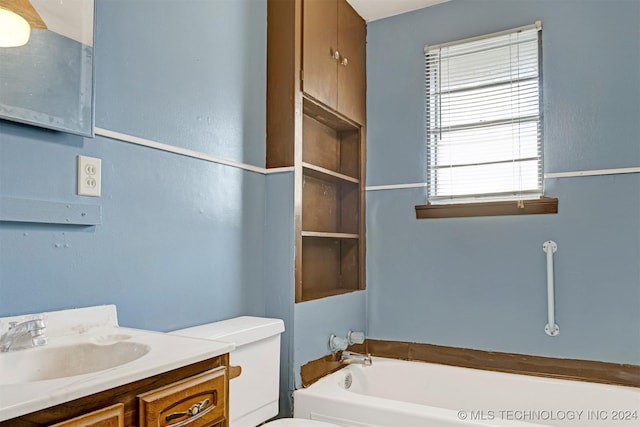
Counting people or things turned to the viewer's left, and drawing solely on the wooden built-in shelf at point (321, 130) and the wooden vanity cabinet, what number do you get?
0

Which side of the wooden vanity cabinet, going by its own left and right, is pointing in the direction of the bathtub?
left

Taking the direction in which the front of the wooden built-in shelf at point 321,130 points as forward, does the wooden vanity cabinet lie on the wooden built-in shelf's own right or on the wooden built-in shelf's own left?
on the wooden built-in shelf's own right

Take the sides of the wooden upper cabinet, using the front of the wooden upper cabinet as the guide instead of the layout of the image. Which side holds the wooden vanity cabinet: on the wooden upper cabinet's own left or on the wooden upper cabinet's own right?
on the wooden upper cabinet's own right

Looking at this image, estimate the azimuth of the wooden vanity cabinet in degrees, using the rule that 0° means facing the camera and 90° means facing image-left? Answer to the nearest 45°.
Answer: approximately 315°

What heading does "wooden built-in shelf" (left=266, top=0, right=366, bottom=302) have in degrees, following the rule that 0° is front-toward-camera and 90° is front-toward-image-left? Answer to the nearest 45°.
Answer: approximately 315°

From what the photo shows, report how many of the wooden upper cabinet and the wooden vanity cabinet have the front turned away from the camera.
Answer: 0

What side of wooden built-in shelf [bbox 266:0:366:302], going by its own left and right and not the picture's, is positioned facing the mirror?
right
